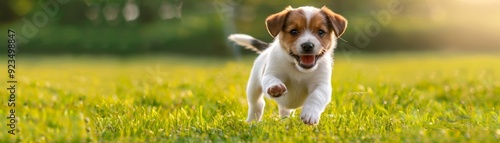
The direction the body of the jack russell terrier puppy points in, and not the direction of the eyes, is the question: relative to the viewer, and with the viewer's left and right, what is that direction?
facing the viewer and to the right of the viewer
